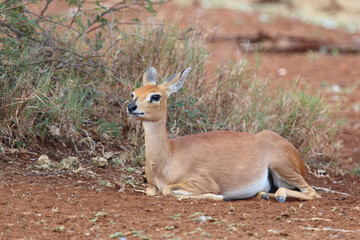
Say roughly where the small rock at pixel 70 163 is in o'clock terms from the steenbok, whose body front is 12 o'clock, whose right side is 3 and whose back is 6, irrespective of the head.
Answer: The small rock is roughly at 12 o'clock from the steenbok.

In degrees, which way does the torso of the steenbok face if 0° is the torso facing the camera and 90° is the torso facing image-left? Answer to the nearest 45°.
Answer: approximately 90°

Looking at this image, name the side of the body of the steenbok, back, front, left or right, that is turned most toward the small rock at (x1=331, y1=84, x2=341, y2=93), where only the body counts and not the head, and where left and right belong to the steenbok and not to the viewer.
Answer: right

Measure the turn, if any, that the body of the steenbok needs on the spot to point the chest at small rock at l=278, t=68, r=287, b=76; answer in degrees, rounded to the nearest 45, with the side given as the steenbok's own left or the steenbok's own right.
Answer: approximately 90° to the steenbok's own right

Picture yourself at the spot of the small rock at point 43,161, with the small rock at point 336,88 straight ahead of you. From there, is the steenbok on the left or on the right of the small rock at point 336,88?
right

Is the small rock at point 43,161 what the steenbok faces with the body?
yes

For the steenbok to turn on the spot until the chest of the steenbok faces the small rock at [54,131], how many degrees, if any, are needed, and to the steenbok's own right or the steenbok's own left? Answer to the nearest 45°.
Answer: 0° — it already faces it
